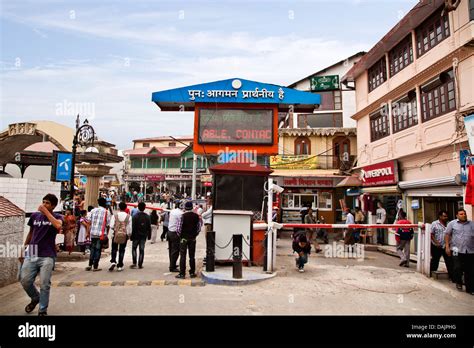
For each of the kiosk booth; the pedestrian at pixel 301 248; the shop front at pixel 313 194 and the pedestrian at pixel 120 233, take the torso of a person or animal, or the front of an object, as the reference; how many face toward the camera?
3

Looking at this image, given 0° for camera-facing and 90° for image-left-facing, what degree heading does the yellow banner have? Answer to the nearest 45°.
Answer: approximately 0°

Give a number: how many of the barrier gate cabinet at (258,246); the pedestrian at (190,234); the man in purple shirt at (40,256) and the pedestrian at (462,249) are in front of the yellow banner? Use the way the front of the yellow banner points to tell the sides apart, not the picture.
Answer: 4

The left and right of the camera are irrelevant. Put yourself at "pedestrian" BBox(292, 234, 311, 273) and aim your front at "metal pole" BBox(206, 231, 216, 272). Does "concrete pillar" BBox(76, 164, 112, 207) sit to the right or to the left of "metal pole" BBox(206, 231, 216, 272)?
right

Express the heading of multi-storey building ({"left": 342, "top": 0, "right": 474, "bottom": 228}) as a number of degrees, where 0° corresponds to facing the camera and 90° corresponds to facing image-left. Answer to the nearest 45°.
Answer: approximately 45°

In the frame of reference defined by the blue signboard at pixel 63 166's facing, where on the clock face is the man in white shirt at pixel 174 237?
The man in white shirt is roughly at 11 o'clock from the blue signboard.

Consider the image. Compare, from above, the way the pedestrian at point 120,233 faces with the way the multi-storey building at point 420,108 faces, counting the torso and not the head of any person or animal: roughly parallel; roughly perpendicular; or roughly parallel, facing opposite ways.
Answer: roughly perpendicular
